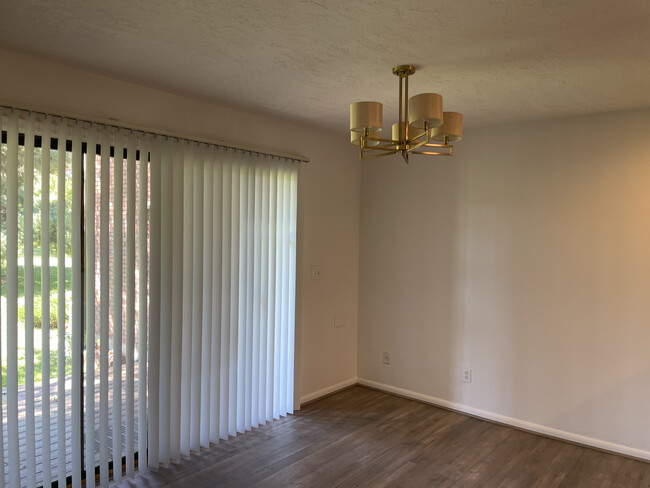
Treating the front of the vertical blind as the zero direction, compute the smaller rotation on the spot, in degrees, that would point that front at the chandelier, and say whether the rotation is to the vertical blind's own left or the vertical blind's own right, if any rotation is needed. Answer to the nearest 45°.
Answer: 0° — it already faces it

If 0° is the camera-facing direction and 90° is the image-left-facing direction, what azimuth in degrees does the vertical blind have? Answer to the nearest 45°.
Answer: approximately 315°
